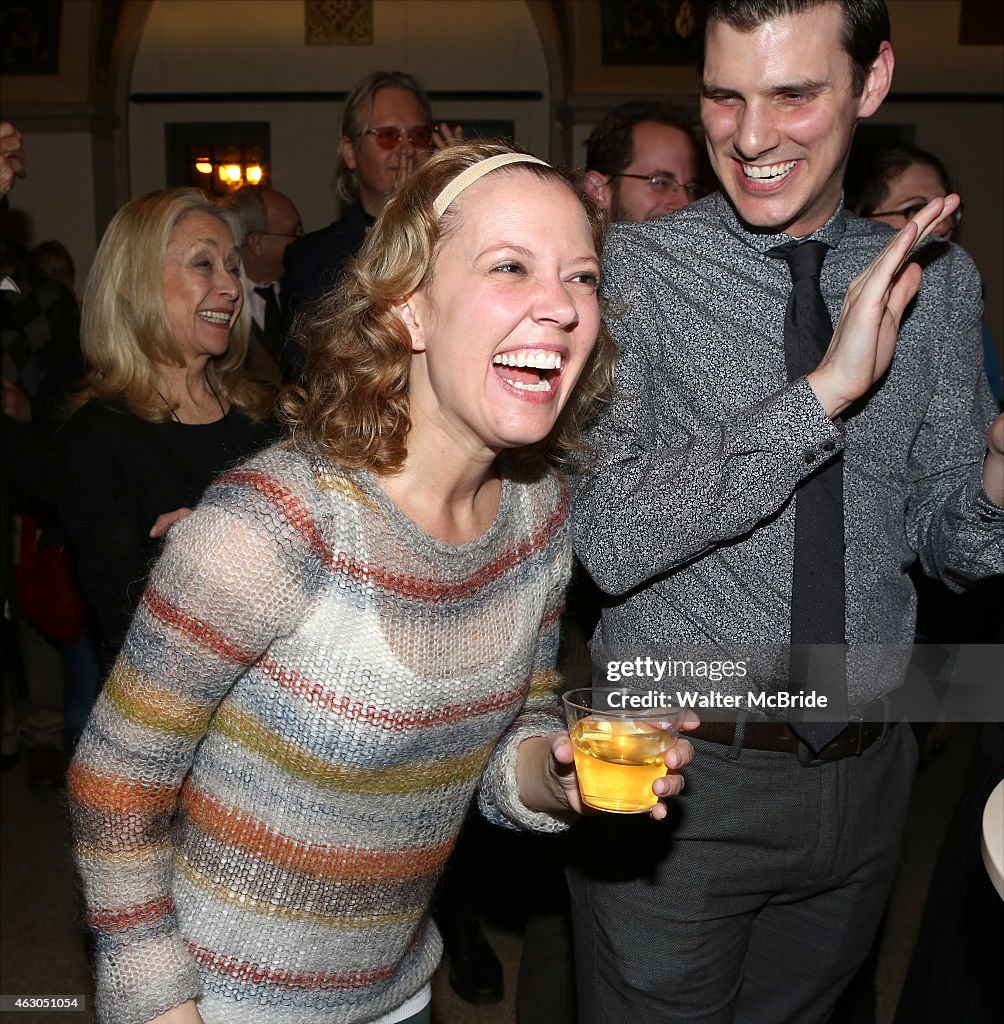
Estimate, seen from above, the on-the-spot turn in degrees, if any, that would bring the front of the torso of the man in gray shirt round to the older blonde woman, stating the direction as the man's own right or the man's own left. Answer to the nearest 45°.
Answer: approximately 135° to the man's own right

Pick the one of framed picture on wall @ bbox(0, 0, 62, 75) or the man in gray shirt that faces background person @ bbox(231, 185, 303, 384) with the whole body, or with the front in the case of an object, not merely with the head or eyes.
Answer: the framed picture on wall

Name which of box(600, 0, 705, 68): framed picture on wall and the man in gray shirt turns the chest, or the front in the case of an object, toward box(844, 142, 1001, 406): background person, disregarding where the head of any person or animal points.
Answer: the framed picture on wall

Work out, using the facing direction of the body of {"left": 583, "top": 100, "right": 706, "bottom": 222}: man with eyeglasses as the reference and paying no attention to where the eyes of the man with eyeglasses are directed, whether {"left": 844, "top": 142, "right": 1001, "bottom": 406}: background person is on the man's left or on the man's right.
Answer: on the man's left

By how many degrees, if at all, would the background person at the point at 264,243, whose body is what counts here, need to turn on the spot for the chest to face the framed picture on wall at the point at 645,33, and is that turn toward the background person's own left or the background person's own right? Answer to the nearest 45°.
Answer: approximately 90° to the background person's own left

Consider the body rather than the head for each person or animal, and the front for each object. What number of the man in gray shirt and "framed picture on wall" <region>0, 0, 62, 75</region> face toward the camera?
2

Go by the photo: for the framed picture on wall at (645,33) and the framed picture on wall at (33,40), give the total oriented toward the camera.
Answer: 2
